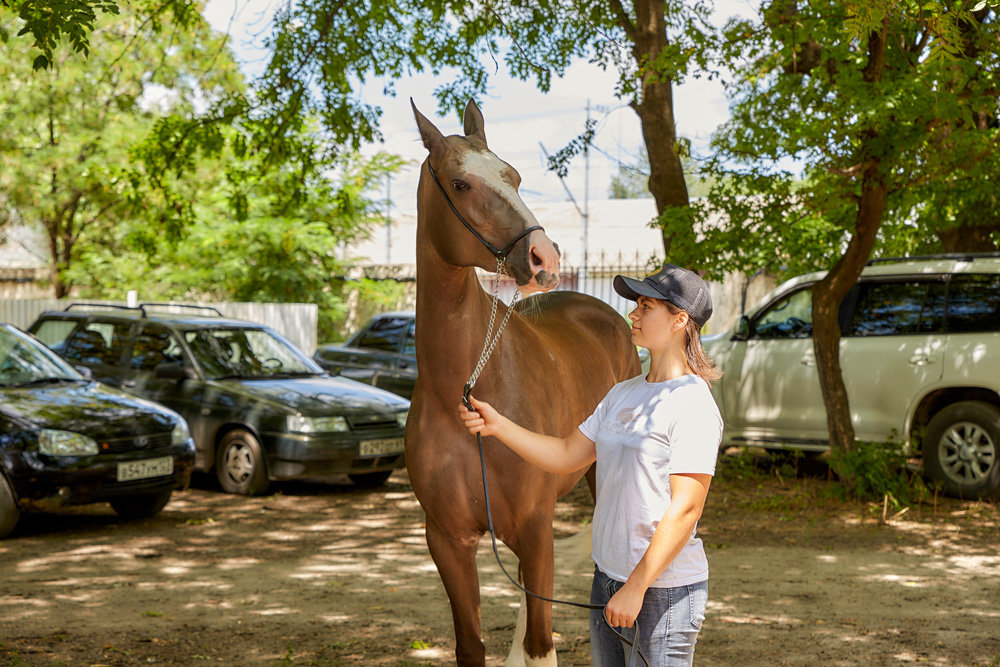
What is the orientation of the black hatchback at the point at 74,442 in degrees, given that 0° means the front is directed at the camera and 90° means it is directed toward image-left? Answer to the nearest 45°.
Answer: approximately 315°

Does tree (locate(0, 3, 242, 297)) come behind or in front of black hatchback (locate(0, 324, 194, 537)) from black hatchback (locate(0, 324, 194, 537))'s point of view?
behind

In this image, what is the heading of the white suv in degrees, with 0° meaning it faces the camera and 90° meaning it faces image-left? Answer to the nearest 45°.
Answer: approximately 90°

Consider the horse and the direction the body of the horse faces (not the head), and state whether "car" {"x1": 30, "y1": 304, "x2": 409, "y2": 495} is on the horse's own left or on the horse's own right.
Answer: on the horse's own right

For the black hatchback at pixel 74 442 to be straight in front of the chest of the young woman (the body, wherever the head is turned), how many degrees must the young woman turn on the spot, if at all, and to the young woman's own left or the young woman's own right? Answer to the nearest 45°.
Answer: approximately 90° to the young woman's own right

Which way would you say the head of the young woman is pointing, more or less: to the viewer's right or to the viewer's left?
to the viewer's left
